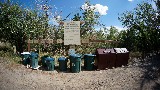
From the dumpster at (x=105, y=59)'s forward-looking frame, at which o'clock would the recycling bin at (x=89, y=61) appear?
The recycling bin is roughly at 3 o'clock from the dumpster.

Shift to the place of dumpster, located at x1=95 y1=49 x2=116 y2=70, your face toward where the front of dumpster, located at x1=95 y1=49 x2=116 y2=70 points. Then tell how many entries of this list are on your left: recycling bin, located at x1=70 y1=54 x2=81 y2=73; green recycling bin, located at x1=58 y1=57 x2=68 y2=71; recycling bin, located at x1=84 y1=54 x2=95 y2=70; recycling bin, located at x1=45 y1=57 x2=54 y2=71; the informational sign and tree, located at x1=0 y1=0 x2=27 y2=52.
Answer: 0

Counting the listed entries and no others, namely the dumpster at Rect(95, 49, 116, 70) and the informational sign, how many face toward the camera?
2

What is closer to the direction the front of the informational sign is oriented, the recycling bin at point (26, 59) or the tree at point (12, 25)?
the recycling bin

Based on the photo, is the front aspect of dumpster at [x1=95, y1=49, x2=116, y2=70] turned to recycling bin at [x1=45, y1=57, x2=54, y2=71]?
no

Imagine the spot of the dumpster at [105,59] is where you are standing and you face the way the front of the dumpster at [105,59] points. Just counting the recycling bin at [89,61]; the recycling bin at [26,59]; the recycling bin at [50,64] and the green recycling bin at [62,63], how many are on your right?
4

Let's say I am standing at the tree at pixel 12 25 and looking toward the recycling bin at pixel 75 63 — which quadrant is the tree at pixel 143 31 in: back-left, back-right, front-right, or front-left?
front-left

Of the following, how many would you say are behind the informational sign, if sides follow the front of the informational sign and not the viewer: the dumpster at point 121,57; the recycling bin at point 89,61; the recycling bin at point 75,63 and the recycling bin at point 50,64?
0

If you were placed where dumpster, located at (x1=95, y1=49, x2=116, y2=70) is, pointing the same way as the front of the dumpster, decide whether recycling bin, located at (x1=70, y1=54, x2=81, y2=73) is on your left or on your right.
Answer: on your right

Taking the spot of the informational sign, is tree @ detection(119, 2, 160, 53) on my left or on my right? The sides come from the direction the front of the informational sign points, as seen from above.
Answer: on my left

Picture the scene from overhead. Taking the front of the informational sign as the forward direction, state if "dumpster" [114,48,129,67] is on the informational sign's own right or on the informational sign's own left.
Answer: on the informational sign's own left

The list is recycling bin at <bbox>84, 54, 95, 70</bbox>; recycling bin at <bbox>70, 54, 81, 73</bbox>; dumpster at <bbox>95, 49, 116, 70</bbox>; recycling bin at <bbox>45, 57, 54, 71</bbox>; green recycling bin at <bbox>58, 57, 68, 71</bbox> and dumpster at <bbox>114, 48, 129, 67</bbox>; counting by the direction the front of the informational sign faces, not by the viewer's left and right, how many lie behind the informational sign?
0

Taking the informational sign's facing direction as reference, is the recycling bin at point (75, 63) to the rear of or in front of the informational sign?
in front

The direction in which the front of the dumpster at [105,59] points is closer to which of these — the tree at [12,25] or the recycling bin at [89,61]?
the recycling bin

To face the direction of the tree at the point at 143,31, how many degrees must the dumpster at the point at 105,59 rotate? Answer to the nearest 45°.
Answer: approximately 135° to its left

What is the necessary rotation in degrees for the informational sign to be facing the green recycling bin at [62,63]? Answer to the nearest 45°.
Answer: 0° — it already faces it

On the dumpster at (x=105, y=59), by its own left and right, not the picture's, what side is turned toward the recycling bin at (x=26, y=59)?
right

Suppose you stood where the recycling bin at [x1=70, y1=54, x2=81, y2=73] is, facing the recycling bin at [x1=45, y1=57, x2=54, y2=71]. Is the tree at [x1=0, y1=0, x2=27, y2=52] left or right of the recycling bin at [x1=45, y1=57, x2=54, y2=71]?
right

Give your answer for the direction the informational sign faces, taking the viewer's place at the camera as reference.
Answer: facing the viewer

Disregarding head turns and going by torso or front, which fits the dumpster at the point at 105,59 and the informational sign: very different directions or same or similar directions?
same or similar directions
